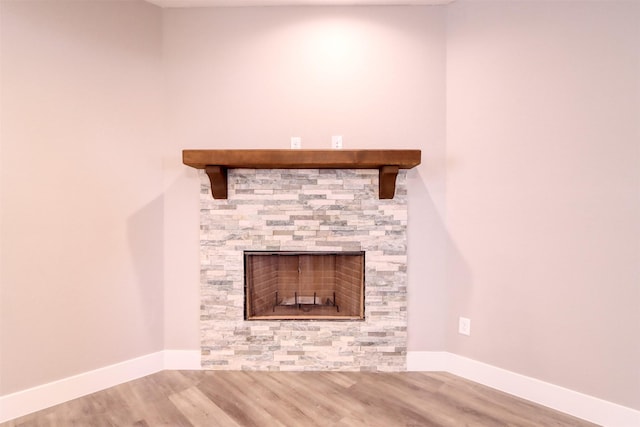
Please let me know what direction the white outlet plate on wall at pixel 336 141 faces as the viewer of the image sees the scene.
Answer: facing the viewer
